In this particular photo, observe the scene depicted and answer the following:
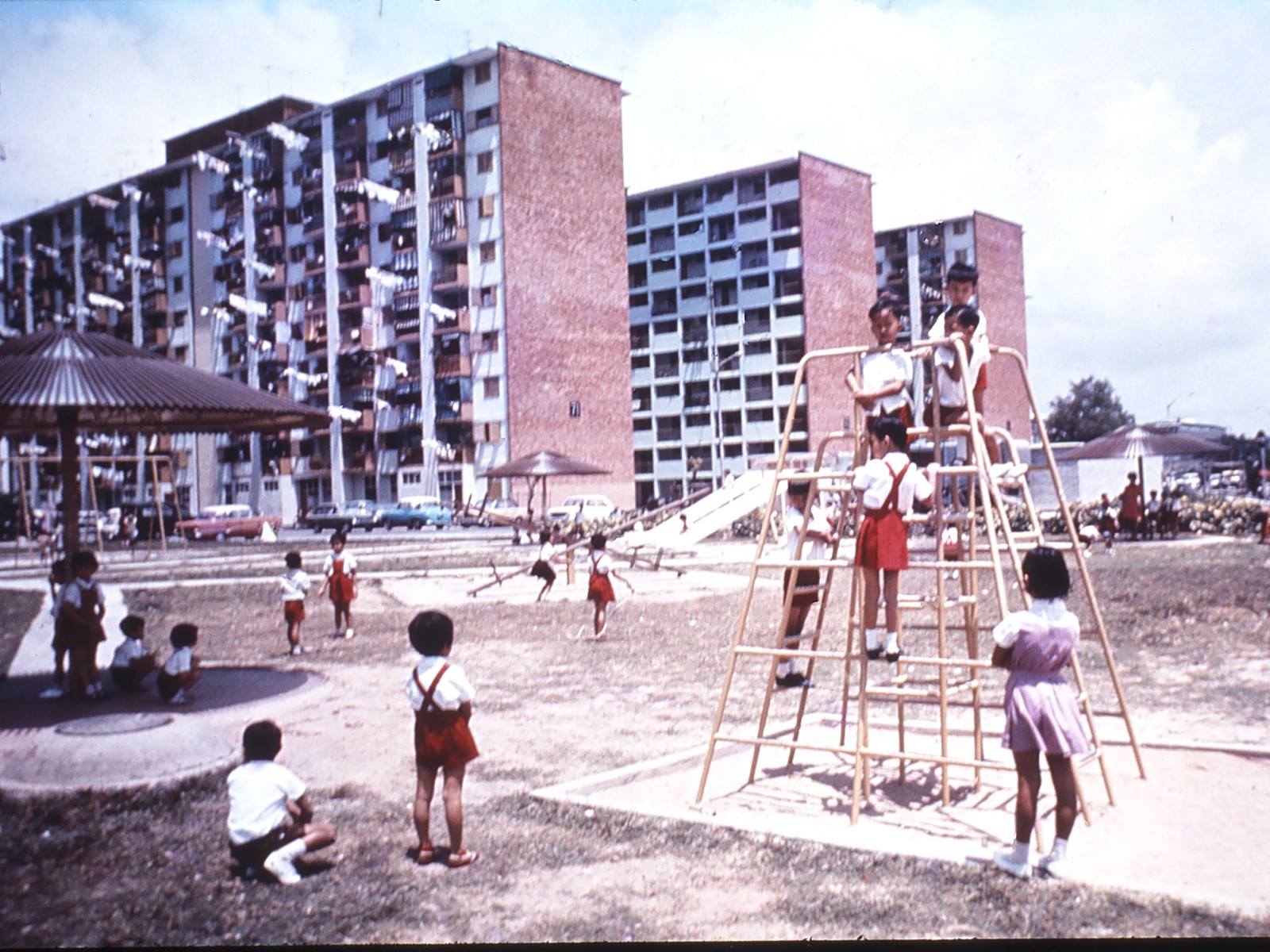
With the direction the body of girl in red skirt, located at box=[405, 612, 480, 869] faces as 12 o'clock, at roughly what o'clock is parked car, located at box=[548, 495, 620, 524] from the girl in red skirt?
The parked car is roughly at 11 o'clock from the girl in red skirt.

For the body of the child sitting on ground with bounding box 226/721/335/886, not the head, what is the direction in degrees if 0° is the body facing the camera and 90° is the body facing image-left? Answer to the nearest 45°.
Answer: approximately 225°

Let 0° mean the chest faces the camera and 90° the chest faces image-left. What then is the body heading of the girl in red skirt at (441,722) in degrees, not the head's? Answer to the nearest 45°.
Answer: approximately 225°

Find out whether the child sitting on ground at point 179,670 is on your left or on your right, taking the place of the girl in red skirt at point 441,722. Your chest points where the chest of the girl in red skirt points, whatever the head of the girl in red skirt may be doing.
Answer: on your left

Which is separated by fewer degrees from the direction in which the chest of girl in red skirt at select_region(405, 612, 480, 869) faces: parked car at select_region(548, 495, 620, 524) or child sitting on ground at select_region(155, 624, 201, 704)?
the parked car

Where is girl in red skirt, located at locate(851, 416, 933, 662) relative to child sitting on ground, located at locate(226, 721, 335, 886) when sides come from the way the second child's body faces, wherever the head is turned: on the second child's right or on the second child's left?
on the second child's right

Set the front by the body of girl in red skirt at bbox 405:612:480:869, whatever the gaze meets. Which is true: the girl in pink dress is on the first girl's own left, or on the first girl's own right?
on the first girl's own right

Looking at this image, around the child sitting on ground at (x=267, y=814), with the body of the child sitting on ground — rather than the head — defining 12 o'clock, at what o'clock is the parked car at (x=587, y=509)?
The parked car is roughly at 11 o'clock from the child sitting on ground.

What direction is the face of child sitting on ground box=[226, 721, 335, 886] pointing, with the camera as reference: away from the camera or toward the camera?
away from the camera

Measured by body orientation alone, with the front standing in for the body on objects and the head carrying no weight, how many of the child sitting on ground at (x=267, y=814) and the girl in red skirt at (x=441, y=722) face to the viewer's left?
0

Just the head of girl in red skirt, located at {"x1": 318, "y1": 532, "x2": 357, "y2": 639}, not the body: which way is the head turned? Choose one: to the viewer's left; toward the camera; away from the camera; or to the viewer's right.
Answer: toward the camera

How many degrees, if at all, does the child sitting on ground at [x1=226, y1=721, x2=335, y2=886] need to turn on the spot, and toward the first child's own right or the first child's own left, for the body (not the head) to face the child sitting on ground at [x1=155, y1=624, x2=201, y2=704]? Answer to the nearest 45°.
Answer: approximately 45° to the first child's own left

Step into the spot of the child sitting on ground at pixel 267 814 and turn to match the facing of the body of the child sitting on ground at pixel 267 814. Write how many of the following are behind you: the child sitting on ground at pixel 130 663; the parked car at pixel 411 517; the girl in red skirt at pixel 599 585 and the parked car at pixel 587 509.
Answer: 0

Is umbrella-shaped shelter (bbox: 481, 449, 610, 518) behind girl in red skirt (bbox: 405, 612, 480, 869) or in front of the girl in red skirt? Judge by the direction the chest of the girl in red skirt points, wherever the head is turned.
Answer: in front

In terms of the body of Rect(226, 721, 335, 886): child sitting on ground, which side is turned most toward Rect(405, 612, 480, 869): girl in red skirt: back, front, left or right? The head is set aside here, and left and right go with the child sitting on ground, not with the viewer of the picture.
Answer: right

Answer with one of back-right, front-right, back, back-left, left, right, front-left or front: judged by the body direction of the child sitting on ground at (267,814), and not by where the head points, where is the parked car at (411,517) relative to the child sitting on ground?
front-left

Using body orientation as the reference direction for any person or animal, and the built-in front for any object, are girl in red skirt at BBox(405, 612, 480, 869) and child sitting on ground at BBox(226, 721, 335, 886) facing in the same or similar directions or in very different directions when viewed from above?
same or similar directions
